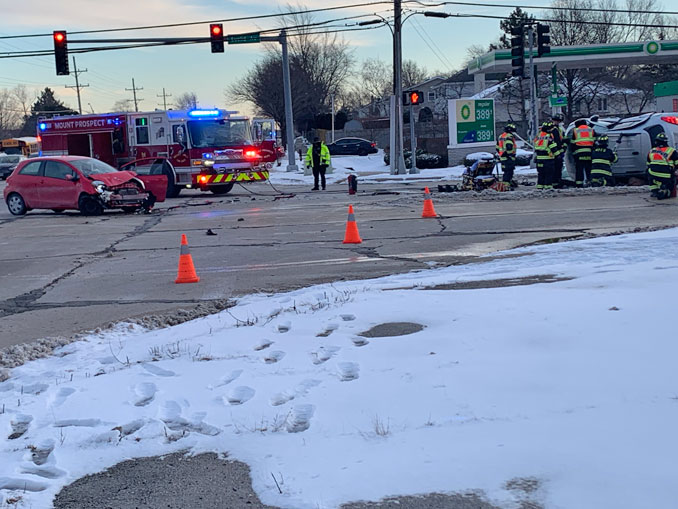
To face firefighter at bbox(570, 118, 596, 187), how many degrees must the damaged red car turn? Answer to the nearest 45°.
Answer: approximately 45° to its left

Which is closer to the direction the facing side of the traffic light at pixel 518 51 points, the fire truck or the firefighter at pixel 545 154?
the fire truck

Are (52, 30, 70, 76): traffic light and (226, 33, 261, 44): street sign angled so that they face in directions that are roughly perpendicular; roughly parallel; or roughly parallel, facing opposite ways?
roughly parallel

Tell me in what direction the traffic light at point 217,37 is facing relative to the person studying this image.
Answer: facing the viewer

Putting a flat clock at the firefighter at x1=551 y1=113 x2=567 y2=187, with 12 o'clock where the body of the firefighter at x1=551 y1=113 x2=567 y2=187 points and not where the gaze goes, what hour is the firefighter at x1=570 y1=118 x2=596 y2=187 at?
the firefighter at x1=570 y1=118 x2=596 y2=187 is roughly at 12 o'clock from the firefighter at x1=551 y1=113 x2=567 y2=187.

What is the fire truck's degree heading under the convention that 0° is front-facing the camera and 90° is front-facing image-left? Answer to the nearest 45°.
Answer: approximately 315°

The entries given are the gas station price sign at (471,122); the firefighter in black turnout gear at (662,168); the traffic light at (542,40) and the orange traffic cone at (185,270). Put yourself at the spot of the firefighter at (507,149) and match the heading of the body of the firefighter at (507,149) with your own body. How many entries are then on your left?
2

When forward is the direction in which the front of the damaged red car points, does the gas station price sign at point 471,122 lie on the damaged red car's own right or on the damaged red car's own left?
on the damaged red car's own left

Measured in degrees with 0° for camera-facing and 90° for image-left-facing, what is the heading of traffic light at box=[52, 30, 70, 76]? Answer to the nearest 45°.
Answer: approximately 0°

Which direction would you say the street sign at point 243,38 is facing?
toward the camera

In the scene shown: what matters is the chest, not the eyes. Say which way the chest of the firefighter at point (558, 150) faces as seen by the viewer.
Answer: to the viewer's right

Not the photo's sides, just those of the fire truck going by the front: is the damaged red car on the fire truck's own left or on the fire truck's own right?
on the fire truck's own right

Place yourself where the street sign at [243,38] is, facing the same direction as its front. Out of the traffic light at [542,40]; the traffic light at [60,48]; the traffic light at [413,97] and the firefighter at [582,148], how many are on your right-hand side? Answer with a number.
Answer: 1

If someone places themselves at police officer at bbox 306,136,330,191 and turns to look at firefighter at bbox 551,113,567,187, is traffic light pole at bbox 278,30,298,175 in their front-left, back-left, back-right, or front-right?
back-left
